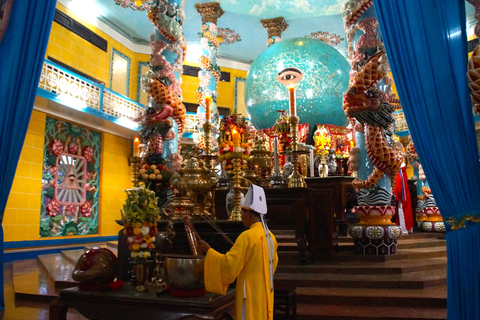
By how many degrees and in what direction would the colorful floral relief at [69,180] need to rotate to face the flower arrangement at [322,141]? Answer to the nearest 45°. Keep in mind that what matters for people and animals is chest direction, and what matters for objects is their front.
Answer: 0° — it already faces it

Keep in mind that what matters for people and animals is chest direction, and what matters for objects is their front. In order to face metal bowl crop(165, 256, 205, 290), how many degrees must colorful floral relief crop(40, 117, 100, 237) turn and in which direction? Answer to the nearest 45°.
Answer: approximately 45° to its right

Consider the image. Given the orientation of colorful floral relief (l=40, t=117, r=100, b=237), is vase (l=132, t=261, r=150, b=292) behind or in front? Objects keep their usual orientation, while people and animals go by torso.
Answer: in front

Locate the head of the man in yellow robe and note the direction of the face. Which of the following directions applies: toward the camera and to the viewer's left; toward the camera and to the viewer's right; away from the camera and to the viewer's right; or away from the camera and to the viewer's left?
away from the camera and to the viewer's left

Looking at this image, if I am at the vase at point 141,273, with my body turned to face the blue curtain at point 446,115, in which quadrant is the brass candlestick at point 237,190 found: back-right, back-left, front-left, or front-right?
front-left

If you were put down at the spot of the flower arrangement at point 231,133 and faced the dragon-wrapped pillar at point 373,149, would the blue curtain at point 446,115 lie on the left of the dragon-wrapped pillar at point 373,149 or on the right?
right

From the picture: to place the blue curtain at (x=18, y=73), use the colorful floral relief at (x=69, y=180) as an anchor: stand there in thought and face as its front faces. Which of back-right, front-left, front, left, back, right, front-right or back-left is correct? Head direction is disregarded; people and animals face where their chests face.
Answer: front-right

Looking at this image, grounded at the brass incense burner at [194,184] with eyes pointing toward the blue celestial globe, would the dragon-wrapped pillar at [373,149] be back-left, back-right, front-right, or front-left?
front-right

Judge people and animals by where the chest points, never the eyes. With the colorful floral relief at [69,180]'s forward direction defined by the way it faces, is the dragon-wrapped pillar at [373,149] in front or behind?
in front

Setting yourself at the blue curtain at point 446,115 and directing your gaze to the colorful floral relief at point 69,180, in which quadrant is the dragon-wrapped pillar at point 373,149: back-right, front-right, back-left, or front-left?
front-right

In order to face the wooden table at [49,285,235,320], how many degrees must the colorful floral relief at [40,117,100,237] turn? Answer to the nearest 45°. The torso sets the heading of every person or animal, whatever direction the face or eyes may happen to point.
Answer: approximately 45° to its right
